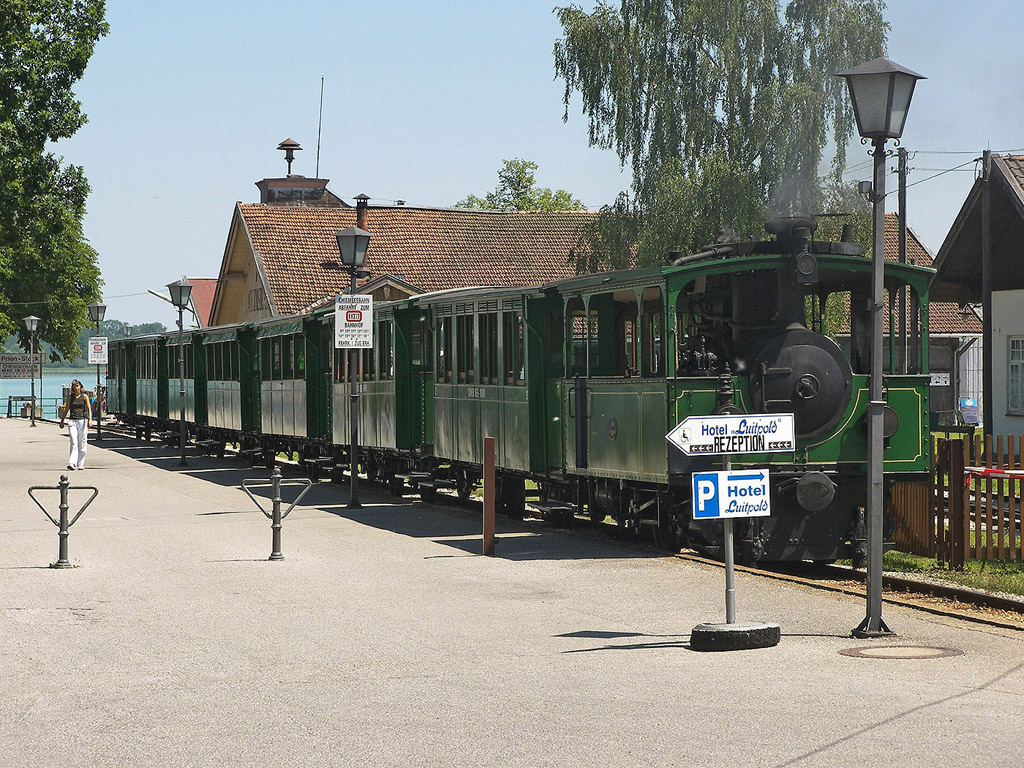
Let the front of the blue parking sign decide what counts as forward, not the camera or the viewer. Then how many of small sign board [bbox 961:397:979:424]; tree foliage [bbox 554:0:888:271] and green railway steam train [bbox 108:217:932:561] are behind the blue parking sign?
3

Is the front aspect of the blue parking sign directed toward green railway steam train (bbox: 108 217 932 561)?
no

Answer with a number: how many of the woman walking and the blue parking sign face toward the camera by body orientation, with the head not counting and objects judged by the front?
2

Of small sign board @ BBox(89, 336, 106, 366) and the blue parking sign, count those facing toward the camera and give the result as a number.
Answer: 2

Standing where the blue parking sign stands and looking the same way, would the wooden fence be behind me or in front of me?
behind

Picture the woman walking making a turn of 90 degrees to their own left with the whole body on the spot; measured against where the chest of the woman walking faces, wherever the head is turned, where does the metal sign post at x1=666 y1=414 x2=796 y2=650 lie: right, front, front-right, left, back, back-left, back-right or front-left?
right

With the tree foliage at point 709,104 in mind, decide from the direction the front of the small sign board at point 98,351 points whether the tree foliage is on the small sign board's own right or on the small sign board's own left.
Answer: on the small sign board's own left

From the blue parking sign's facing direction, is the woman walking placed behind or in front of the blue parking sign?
behind

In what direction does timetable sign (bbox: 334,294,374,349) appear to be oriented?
toward the camera

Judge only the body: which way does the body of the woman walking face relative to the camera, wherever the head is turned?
toward the camera

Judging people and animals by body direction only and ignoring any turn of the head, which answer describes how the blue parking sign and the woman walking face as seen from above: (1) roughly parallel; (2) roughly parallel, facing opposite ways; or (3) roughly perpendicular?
roughly parallel

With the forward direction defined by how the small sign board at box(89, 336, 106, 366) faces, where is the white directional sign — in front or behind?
in front

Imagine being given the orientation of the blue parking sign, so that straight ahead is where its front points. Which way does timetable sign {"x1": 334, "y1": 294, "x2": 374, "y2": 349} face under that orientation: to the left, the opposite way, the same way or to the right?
the same way

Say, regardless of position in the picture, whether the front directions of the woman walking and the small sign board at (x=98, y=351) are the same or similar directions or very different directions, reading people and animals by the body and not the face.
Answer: same or similar directions

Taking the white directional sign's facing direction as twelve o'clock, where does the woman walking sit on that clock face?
The woman walking is roughly at 5 o'clock from the white directional sign.
